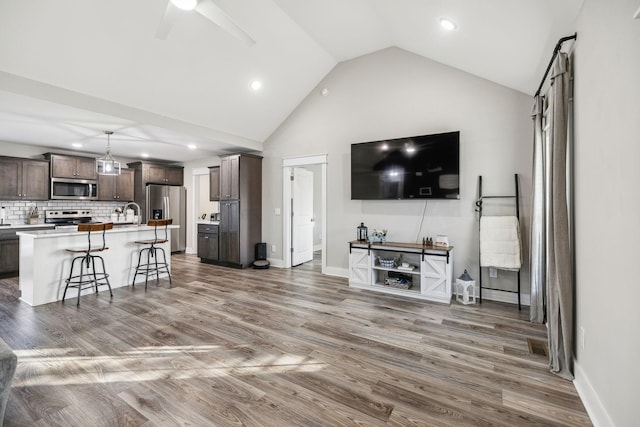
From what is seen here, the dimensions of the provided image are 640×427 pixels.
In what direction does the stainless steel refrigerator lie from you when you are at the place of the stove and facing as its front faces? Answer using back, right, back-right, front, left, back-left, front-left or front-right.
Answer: left

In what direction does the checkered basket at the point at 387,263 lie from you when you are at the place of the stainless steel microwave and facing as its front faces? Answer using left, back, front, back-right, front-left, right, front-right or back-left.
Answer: front-left

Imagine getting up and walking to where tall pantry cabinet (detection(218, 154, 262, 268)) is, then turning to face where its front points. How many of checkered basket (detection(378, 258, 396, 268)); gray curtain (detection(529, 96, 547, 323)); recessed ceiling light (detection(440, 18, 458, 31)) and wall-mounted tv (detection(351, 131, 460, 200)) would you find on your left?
4

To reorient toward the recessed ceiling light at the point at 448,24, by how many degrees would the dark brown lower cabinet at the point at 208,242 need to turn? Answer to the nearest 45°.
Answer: approximately 90° to its left

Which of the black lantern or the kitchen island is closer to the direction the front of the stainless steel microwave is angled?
the kitchen island

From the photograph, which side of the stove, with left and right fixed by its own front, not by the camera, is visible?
front

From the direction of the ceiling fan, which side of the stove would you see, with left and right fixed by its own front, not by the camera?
front

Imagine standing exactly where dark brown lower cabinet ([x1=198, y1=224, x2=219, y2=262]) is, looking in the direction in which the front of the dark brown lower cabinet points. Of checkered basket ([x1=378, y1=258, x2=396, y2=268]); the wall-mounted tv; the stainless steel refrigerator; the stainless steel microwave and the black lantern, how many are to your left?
3

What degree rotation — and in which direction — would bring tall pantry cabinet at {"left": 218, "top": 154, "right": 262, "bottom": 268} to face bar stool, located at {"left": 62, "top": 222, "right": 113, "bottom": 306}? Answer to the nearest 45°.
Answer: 0° — it already faces it

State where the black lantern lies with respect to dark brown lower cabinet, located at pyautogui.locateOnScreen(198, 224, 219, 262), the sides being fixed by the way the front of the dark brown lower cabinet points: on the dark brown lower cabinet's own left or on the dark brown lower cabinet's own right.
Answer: on the dark brown lower cabinet's own left

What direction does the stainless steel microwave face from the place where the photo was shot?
facing the viewer

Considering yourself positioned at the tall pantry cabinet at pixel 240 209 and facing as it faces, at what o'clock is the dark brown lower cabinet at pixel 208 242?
The dark brown lower cabinet is roughly at 3 o'clock from the tall pantry cabinet.
